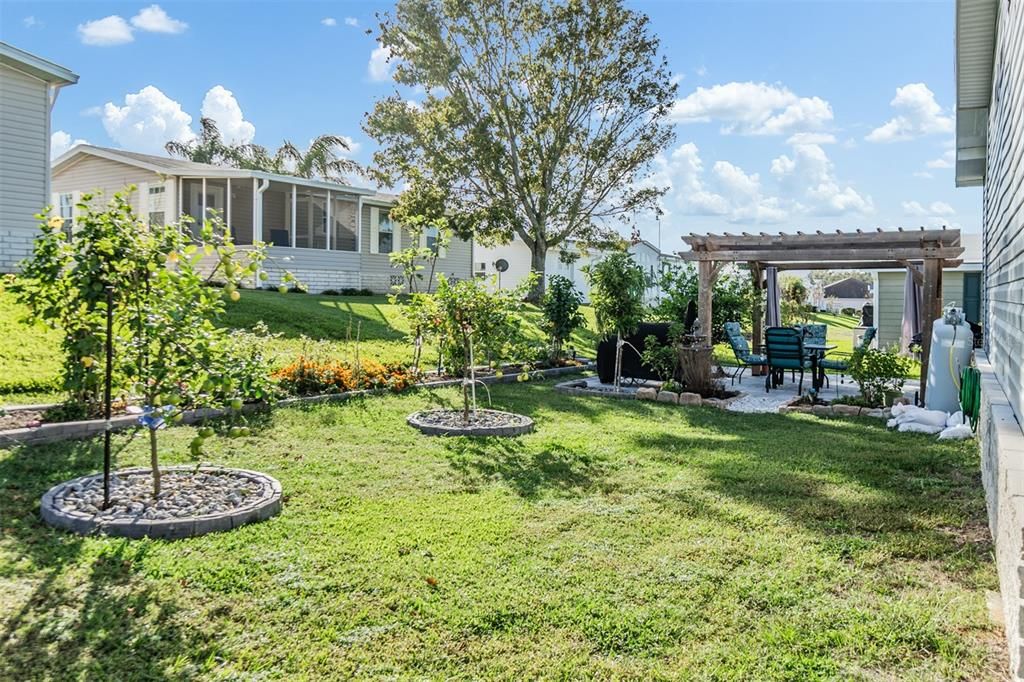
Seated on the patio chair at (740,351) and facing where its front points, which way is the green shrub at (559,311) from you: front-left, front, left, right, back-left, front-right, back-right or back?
back

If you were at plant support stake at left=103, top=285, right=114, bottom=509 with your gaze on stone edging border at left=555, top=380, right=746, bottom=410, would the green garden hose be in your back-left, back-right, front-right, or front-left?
front-right

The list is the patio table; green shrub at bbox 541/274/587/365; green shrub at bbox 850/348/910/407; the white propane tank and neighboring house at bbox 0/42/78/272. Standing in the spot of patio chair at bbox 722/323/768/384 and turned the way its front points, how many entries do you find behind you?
2

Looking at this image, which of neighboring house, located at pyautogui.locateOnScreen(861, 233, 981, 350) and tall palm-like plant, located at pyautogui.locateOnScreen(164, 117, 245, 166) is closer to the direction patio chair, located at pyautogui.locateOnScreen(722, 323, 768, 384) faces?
the neighboring house

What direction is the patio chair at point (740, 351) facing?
to the viewer's right

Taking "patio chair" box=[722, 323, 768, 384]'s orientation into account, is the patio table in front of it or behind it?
in front

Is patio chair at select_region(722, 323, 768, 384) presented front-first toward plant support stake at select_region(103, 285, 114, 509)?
no

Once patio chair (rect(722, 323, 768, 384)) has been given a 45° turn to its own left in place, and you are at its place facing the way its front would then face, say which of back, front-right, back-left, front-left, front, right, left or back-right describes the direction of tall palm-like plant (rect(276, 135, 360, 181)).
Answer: left

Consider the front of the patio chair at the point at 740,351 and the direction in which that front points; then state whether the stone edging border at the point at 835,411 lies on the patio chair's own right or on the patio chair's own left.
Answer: on the patio chair's own right

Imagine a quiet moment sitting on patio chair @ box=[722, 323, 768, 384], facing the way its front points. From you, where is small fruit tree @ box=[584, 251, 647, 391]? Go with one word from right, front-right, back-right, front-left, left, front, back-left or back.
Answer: back-right

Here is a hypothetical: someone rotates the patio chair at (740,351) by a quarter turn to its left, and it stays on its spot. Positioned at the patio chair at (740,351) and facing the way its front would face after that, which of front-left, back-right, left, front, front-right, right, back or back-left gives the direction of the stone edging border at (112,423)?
back-left

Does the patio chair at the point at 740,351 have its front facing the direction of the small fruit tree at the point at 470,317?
no

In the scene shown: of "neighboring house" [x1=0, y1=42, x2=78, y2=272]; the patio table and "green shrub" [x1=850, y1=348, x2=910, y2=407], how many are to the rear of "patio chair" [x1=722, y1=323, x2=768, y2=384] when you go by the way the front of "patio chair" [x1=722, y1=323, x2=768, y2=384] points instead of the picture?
1

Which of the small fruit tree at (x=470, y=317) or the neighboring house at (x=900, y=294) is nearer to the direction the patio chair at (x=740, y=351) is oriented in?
the neighboring house
